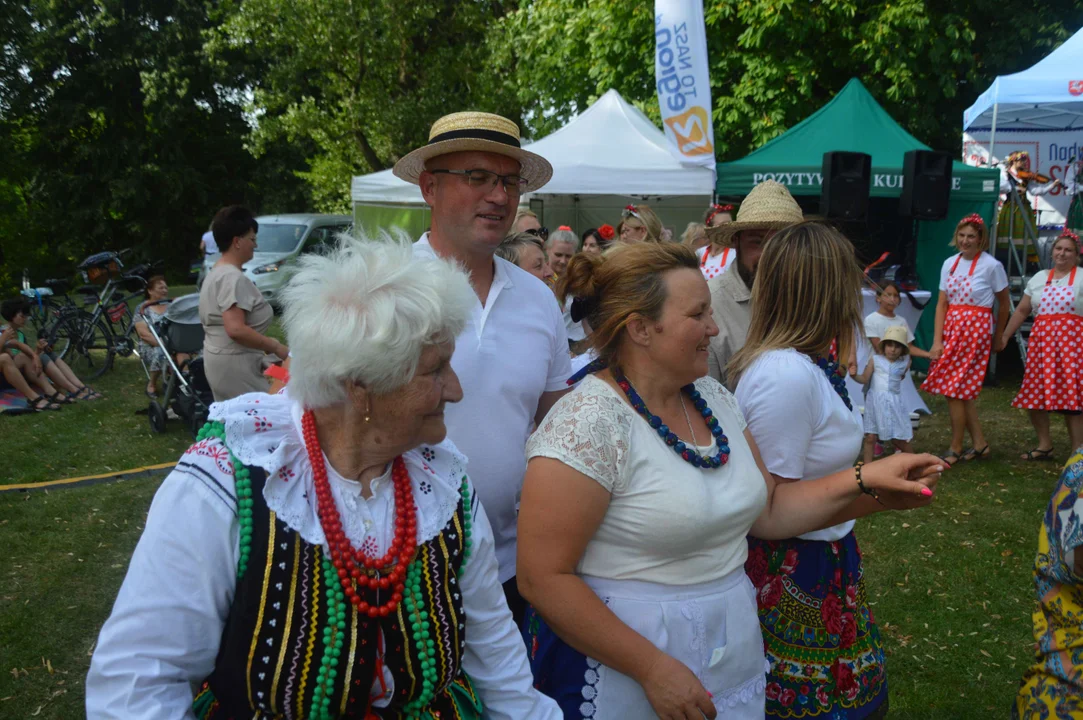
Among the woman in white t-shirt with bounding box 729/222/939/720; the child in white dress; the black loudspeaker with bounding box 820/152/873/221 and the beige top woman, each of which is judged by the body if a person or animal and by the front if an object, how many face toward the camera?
2

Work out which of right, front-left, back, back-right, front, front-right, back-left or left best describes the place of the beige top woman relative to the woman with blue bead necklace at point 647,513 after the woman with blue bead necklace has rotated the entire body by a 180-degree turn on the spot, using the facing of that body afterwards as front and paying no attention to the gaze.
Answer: front

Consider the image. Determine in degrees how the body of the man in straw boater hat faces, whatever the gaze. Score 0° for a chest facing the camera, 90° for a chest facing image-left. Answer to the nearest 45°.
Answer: approximately 315°

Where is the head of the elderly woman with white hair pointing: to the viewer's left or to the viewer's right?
to the viewer's right

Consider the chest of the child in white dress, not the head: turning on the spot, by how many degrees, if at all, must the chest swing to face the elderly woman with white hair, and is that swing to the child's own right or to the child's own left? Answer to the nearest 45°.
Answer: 0° — they already face them

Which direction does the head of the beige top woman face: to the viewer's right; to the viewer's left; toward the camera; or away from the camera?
to the viewer's right

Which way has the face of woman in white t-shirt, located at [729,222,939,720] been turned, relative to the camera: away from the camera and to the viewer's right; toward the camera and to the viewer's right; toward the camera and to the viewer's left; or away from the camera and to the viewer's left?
away from the camera and to the viewer's right

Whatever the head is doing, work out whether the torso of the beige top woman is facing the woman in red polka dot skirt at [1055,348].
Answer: yes

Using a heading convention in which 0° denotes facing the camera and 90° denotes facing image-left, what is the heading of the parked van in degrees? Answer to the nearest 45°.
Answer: approximately 45°

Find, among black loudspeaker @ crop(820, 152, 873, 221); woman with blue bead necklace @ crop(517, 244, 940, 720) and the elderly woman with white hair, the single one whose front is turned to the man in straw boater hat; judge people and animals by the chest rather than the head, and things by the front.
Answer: the black loudspeaker

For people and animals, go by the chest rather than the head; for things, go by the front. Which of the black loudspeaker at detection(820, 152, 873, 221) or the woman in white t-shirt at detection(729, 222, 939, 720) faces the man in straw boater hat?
the black loudspeaker

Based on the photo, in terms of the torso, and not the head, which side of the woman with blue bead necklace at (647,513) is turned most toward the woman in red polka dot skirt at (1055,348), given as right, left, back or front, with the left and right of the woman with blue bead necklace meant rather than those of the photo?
left

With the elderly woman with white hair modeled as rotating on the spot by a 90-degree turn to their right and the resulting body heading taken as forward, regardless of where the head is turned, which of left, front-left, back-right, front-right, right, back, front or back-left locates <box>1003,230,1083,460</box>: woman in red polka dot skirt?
back

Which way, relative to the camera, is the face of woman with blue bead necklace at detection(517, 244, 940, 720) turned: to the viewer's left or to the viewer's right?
to the viewer's right
